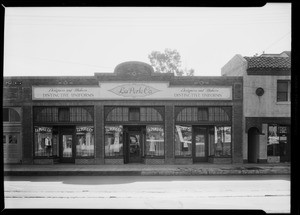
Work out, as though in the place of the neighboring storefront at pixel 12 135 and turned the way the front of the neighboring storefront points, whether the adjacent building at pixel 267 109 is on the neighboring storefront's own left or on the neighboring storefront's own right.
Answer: on the neighboring storefront's own left

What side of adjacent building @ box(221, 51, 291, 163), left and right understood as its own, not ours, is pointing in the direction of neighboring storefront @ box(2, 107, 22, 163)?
right

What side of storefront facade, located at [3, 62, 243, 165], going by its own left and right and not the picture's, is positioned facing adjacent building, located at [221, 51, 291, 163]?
left

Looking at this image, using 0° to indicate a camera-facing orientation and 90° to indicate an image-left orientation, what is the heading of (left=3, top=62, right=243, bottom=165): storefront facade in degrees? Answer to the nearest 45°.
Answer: approximately 0°

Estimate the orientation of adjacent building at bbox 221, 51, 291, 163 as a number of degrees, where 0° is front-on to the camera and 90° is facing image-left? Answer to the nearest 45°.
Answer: approximately 0°

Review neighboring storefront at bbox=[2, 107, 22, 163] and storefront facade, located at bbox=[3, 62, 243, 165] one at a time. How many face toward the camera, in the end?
2
